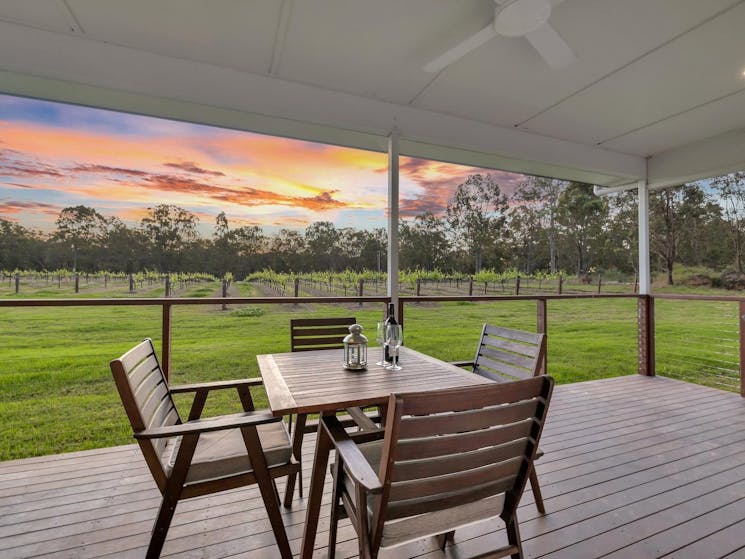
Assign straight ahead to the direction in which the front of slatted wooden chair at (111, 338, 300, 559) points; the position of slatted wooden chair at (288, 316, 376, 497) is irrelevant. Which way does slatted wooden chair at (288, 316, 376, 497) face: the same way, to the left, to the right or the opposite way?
to the right

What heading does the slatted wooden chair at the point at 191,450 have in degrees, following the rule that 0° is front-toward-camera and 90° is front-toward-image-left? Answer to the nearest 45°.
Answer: approximately 270°

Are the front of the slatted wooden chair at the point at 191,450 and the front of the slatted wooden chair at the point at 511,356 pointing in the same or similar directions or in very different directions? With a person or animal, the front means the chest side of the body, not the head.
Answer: very different directions

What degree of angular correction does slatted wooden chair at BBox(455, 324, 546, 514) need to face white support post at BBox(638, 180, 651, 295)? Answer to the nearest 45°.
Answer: approximately 180°

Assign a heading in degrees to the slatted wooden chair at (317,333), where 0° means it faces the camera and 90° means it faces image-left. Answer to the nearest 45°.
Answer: approximately 0°

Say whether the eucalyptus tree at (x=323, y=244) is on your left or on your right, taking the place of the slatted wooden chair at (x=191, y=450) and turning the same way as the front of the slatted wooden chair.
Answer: on your left

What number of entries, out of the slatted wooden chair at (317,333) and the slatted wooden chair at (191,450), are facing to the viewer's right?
1

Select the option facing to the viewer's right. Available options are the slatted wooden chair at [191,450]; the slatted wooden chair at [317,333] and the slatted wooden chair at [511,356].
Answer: the slatted wooden chair at [191,450]

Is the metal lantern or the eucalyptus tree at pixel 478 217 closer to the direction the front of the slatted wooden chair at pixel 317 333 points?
the metal lantern

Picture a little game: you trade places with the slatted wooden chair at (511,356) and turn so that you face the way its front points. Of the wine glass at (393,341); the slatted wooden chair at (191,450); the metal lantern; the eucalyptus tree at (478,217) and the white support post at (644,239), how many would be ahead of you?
3

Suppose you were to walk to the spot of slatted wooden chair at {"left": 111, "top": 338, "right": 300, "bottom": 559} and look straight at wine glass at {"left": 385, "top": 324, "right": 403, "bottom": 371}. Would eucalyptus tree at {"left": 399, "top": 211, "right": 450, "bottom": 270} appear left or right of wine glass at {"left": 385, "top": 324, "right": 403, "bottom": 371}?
left

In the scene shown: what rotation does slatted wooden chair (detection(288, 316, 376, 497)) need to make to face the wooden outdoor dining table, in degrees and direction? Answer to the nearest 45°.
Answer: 0° — it already faces it

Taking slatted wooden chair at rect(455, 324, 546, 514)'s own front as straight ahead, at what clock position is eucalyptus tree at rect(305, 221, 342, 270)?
The eucalyptus tree is roughly at 3 o'clock from the slatted wooden chair.

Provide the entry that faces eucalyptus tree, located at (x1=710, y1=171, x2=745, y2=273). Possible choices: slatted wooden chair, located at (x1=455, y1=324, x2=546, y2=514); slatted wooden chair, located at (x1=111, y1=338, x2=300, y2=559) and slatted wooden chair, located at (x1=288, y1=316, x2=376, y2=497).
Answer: slatted wooden chair, located at (x1=111, y1=338, x2=300, y2=559)

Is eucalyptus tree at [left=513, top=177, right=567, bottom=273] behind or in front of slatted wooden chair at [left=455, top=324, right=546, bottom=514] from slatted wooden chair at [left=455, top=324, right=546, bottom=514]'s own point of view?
behind
